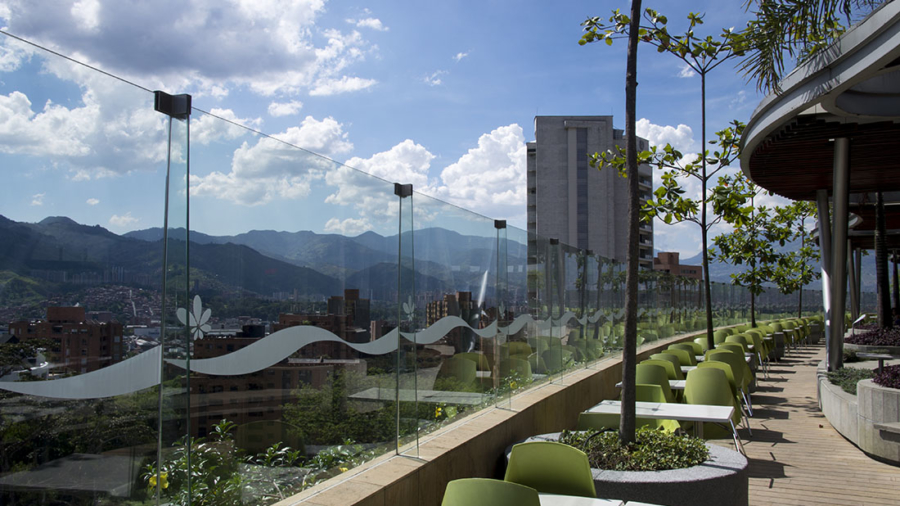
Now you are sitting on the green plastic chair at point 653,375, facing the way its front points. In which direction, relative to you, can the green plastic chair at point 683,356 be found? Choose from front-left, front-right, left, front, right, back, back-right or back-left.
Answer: back-left

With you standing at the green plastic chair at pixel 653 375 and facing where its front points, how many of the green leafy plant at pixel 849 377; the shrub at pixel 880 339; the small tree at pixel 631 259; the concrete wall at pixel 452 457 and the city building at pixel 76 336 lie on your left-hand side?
2

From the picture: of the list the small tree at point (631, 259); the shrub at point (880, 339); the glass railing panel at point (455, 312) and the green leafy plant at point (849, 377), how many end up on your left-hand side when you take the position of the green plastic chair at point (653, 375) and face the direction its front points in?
2

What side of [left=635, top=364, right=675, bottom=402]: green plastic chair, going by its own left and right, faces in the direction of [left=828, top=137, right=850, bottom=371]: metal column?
left

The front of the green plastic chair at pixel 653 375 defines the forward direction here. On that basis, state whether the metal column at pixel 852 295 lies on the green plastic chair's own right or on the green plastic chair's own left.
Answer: on the green plastic chair's own left

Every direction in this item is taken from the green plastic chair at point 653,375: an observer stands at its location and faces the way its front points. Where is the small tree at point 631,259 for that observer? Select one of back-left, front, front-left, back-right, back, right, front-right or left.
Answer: front-right

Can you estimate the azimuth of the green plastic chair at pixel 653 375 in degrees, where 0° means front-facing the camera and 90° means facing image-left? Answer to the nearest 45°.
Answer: approximately 315°

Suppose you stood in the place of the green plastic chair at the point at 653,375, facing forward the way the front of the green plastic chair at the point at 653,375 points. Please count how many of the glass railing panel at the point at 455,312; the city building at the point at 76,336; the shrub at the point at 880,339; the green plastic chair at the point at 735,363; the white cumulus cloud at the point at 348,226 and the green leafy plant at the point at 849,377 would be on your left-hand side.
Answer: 3

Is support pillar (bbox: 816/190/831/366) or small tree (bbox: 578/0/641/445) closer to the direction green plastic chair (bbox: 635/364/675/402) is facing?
the small tree

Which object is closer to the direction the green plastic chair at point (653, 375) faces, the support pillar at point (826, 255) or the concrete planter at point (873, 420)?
the concrete planter

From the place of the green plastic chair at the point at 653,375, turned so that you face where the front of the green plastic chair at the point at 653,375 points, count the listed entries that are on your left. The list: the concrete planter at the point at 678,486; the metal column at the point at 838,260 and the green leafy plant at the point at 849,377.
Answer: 2
